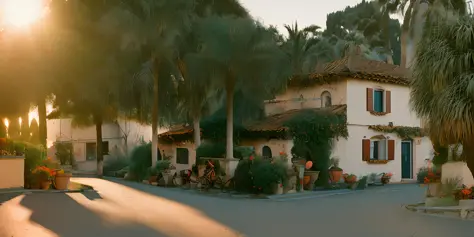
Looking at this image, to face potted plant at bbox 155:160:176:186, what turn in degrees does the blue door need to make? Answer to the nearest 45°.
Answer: approximately 45° to its right

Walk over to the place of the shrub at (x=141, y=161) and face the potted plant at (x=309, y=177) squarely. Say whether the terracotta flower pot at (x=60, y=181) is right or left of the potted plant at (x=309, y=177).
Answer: right

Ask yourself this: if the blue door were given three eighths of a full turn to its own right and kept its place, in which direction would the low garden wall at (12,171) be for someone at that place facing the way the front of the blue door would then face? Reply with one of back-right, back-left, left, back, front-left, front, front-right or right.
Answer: left

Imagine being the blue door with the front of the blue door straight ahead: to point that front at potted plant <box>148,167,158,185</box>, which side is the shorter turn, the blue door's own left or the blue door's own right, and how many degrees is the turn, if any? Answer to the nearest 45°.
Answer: approximately 45° to the blue door's own right

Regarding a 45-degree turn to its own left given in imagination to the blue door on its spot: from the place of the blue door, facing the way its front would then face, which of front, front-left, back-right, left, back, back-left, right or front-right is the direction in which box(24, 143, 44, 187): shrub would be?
right

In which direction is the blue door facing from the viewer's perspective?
toward the camera

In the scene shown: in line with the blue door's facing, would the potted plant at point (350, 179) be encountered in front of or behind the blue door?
in front

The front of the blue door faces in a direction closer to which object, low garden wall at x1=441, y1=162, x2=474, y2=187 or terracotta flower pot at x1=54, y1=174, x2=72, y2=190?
the low garden wall

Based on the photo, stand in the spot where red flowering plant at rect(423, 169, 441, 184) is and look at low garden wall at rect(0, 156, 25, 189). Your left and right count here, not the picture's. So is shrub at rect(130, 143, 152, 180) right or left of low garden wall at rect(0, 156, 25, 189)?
right

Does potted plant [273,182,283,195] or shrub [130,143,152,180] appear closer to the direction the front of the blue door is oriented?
the potted plant

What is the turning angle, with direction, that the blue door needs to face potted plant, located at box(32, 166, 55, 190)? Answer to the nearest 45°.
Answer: approximately 45° to its right
